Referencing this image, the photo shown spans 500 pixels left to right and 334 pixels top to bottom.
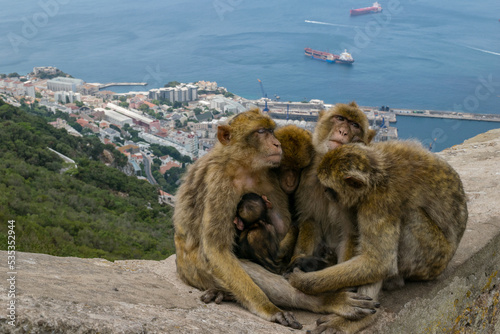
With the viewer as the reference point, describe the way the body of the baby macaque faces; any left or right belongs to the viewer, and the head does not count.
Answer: facing away from the viewer

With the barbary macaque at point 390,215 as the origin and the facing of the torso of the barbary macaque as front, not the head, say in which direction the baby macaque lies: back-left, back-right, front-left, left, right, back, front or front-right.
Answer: front

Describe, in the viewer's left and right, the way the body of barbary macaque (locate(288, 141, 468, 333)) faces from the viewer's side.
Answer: facing to the left of the viewer

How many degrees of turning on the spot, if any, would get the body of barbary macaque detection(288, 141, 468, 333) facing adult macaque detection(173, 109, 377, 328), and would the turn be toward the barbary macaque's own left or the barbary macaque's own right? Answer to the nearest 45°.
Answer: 0° — it already faces it

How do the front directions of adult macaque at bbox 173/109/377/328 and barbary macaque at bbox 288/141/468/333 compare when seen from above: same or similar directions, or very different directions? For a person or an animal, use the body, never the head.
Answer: very different directions

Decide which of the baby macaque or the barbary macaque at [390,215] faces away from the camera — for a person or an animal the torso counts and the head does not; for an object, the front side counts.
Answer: the baby macaque
